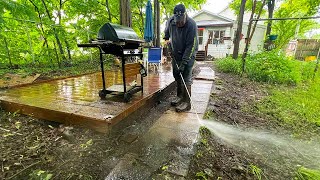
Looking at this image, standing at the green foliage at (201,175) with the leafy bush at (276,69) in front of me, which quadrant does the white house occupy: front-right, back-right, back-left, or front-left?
front-left

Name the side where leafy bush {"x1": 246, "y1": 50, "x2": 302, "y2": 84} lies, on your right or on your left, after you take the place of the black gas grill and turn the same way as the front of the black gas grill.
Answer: on your left

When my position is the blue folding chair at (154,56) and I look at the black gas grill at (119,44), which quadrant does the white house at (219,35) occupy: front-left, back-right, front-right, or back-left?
back-left

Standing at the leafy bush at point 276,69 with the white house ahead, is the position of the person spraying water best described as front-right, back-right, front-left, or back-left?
back-left

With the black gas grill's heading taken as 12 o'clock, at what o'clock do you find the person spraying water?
The person spraying water is roughly at 10 o'clock from the black gas grill.

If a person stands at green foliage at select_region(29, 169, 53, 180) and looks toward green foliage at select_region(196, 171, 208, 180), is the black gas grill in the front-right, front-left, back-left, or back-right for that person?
front-left

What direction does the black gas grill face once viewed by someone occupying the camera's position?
facing the viewer and to the right of the viewer

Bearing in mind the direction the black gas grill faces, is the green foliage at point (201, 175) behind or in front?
in front

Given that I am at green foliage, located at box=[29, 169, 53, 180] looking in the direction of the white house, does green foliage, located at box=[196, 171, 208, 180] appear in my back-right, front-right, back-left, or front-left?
front-right

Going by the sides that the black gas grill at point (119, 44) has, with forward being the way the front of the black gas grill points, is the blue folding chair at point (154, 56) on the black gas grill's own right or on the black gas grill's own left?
on the black gas grill's own left

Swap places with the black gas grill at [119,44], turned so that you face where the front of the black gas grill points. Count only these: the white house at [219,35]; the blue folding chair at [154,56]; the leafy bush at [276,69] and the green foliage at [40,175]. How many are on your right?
1

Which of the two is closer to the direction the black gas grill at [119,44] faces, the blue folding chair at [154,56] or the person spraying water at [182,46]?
the person spraying water
